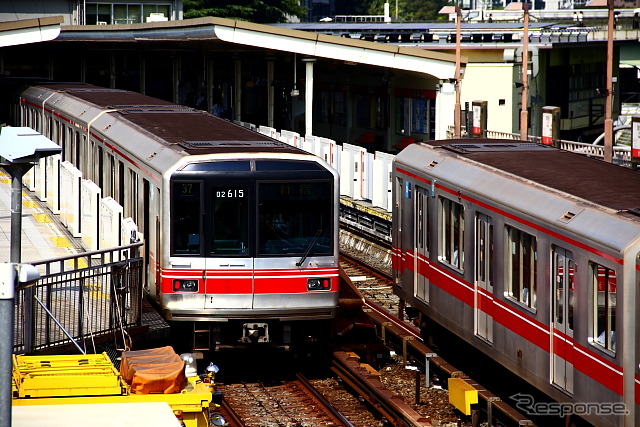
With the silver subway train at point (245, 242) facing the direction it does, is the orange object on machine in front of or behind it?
in front

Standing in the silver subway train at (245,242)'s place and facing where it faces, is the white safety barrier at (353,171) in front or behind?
behind

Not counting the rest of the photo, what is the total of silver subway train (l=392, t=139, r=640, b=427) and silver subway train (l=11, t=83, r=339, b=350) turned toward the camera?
1

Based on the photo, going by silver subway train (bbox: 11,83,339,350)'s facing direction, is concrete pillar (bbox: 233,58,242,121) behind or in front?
behind

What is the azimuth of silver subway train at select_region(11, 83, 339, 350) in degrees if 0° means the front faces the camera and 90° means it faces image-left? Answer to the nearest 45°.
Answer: approximately 0°

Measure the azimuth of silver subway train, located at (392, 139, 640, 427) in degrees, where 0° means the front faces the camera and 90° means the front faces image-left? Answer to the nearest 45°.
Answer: approximately 135°

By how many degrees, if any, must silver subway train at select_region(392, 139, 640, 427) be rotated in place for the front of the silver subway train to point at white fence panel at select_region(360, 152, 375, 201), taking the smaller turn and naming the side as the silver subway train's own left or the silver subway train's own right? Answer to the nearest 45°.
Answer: approximately 45° to the silver subway train's own right

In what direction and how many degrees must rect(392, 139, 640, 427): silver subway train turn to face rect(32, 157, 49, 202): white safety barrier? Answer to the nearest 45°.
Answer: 0° — it already faces it

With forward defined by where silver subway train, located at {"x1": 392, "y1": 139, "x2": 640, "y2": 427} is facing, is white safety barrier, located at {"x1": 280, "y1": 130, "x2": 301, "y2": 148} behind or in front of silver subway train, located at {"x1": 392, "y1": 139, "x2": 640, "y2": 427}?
in front

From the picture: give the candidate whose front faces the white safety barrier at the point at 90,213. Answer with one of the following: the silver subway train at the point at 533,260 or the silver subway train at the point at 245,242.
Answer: the silver subway train at the point at 533,260
